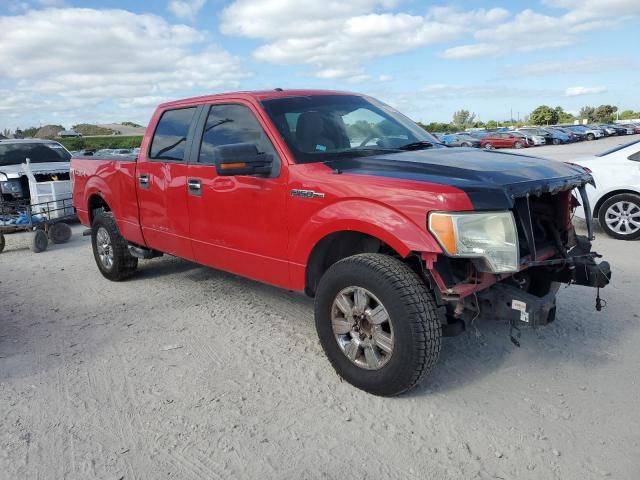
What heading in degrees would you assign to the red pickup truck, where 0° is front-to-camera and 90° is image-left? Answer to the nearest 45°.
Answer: approximately 315°

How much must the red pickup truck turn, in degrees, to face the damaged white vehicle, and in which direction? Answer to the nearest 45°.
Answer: approximately 180°

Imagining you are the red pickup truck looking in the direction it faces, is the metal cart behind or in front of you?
behind
